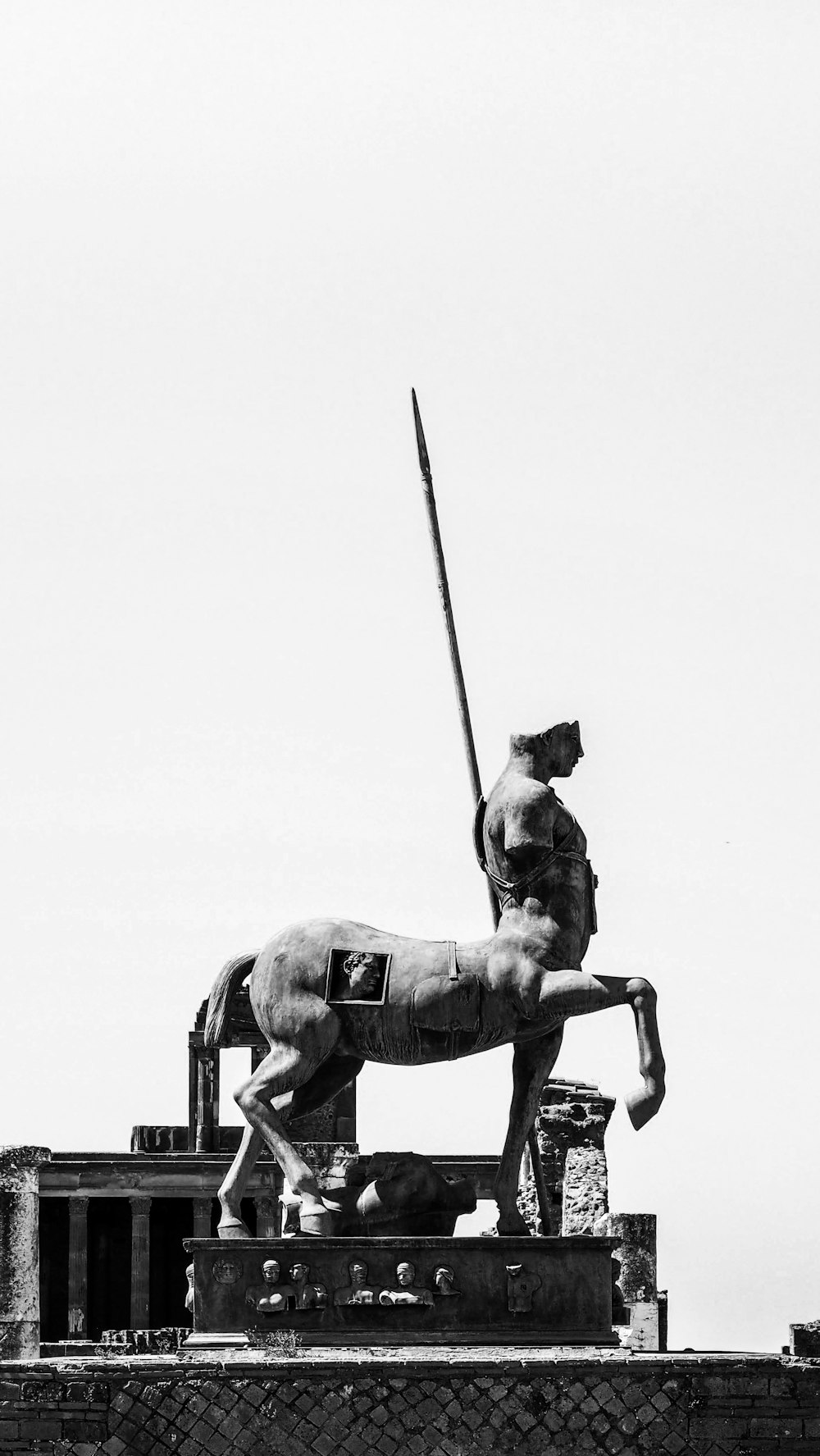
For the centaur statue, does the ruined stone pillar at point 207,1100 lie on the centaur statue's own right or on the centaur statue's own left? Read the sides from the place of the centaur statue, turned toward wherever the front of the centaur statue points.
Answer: on the centaur statue's own left

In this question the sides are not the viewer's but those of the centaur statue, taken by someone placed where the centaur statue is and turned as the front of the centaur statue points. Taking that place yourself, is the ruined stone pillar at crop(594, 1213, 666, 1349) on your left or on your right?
on your left

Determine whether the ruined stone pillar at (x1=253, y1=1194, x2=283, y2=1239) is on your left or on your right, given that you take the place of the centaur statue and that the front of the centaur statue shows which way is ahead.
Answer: on your left

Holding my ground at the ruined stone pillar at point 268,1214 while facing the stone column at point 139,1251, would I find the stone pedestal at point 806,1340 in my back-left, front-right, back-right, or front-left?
back-left

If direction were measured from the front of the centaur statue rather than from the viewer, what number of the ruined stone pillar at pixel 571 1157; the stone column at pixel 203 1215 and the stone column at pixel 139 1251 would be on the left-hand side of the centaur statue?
3

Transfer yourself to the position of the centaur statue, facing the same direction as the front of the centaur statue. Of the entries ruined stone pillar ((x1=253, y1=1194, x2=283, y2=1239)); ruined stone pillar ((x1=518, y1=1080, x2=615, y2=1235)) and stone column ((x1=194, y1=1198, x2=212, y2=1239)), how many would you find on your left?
3

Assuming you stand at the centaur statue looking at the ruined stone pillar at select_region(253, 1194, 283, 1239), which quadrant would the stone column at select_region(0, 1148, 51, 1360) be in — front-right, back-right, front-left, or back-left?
front-left

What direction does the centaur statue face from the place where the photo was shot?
facing to the right of the viewer

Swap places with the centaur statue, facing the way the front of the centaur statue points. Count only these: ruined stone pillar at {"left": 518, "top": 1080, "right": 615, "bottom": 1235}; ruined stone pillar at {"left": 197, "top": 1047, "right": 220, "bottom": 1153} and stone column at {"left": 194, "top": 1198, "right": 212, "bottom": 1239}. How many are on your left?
3

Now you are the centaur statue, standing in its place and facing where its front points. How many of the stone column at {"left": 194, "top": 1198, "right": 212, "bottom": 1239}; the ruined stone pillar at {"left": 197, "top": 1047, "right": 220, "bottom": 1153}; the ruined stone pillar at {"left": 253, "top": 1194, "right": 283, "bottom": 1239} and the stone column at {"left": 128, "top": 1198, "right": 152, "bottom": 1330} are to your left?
4

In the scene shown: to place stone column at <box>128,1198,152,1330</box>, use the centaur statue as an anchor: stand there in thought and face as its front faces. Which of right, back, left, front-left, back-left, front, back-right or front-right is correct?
left

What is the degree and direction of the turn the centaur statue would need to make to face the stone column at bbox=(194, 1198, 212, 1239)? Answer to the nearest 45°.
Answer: approximately 90° to its left

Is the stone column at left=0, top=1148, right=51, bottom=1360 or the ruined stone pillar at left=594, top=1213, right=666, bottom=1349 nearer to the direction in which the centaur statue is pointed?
the ruined stone pillar
